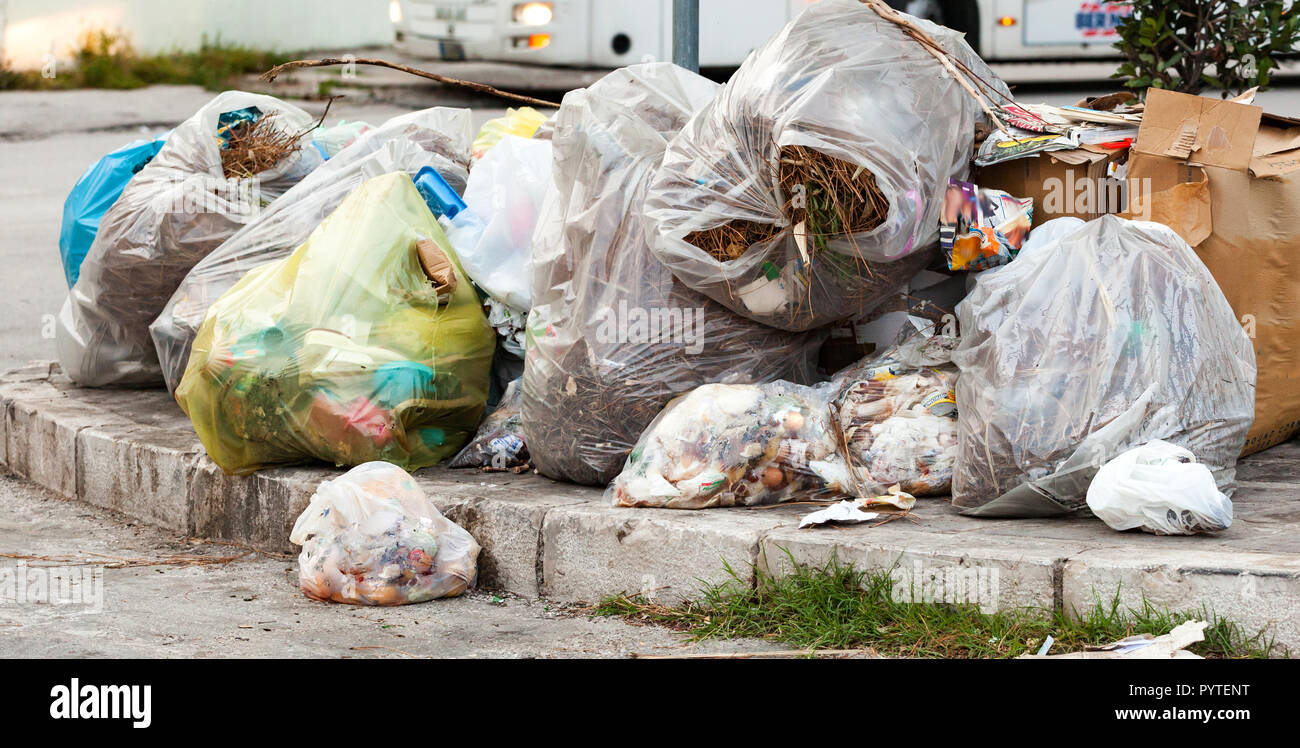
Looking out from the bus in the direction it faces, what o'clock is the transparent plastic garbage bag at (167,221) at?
The transparent plastic garbage bag is roughly at 11 o'clock from the bus.

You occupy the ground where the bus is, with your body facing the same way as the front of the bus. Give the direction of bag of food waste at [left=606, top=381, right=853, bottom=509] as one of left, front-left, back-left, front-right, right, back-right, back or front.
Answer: front-left

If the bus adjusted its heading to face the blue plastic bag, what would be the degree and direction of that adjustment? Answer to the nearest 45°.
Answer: approximately 45° to its left

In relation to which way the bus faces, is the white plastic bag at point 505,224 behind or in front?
in front

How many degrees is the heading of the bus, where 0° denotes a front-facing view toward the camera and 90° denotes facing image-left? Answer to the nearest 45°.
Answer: approximately 45°

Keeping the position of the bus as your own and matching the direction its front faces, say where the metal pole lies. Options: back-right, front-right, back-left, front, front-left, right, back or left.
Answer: front-left

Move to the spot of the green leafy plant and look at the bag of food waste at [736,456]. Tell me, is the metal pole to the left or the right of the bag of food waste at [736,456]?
right
